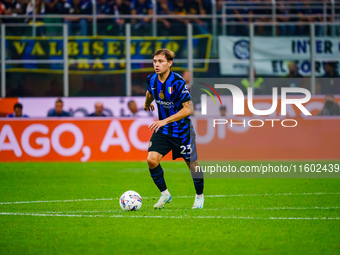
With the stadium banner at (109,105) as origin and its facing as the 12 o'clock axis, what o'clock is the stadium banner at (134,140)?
the stadium banner at (134,140) is roughly at 11 o'clock from the stadium banner at (109,105).

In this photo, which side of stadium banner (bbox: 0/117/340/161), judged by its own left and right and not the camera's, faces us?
front

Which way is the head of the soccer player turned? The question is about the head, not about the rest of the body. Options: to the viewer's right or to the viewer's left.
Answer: to the viewer's left

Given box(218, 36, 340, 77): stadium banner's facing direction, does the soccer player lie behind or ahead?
ahead

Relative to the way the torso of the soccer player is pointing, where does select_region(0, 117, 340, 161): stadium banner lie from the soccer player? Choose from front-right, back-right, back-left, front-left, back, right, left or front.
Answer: back-right

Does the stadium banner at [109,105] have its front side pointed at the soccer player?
yes

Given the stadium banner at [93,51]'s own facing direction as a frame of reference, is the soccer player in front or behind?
in front

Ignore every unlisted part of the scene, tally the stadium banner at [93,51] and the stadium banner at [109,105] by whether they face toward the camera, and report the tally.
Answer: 2

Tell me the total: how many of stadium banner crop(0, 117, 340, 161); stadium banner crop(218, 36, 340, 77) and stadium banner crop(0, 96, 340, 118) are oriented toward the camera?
3

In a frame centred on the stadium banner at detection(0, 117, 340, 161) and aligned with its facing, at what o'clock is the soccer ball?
The soccer ball is roughly at 12 o'clock from the stadium banner.

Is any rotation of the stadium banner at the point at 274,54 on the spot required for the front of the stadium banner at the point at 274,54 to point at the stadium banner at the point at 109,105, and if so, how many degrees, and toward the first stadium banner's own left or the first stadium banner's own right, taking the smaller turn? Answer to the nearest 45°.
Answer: approximately 45° to the first stadium banner's own right

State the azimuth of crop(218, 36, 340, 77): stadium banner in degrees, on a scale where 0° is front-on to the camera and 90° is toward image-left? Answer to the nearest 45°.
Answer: approximately 0°

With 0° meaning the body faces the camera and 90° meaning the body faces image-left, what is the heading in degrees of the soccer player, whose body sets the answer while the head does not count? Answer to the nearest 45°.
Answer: approximately 45°

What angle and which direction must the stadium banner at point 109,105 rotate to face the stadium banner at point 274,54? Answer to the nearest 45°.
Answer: approximately 90° to its left
